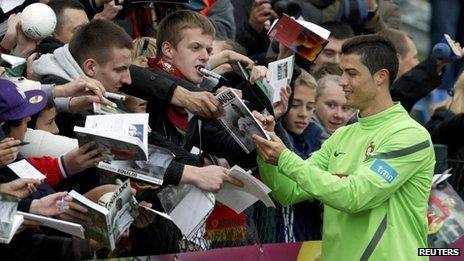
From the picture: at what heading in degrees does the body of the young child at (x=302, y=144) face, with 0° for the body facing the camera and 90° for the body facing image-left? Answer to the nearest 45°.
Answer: approximately 0°

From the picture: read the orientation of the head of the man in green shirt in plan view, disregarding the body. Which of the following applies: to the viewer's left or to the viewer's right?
to the viewer's left

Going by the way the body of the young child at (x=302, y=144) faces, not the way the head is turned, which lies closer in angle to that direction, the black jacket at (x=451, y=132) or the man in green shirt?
the man in green shirt

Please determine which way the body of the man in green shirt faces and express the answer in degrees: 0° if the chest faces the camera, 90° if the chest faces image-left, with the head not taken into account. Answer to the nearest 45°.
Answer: approximately 45°
